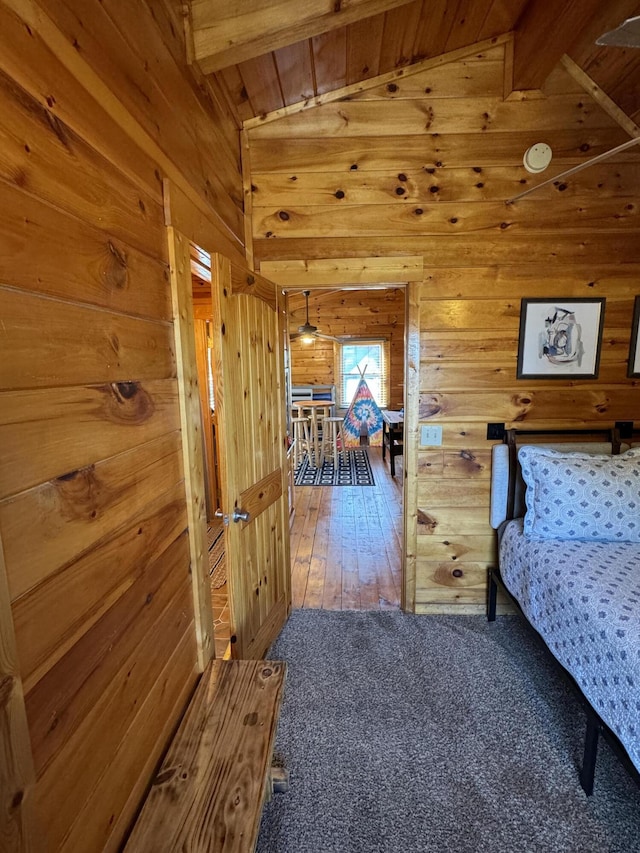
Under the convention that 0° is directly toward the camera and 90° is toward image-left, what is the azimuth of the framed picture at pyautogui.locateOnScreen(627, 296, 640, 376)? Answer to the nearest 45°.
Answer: approximately 0°

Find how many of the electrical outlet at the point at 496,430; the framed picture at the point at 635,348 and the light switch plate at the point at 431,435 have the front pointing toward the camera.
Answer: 3

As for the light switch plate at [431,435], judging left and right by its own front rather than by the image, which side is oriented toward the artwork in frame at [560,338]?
left

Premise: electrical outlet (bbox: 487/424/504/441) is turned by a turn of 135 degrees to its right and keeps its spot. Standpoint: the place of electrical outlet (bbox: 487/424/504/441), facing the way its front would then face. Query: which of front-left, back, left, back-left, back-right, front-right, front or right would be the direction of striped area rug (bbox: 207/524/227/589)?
front-left

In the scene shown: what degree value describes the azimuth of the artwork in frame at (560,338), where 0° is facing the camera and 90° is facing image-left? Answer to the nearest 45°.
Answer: approximately 0°

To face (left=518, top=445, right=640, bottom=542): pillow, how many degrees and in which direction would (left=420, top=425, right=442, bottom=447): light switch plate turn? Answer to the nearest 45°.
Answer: approximately 90° to its left

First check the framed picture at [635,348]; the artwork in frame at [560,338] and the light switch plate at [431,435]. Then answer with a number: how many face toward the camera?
3

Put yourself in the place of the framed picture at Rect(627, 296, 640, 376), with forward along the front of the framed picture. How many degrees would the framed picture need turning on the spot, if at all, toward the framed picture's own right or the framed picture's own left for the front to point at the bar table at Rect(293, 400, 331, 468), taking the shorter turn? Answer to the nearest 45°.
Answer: approximately 135° to the framed picture's own right

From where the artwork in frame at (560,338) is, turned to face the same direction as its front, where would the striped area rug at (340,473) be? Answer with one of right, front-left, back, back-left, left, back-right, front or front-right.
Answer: back-right
